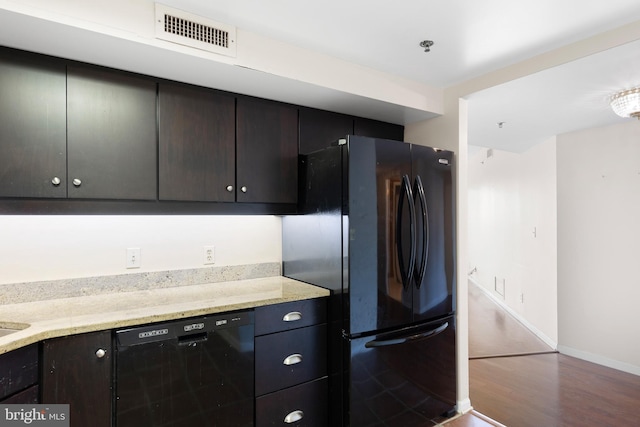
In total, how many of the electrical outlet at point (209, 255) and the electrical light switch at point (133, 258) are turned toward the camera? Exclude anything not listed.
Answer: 2

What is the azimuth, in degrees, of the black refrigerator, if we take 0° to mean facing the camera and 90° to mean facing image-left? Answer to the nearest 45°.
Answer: approximately 315°

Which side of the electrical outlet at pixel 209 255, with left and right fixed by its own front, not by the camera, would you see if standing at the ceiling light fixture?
left
